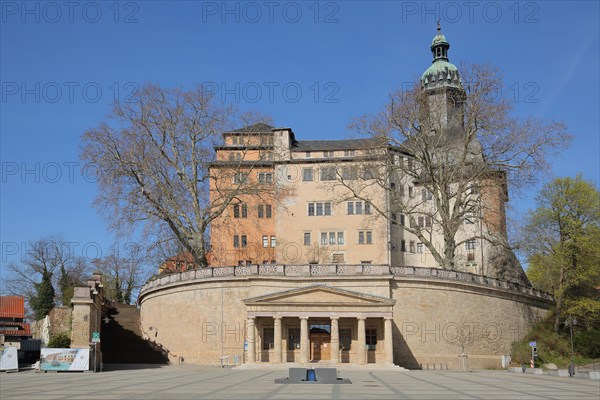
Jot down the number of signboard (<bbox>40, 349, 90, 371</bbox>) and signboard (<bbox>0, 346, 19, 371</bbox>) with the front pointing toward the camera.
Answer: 2

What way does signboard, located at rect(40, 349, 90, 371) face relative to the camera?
toward the camera

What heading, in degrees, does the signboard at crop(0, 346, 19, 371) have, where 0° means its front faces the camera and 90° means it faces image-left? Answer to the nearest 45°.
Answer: approximately 0°

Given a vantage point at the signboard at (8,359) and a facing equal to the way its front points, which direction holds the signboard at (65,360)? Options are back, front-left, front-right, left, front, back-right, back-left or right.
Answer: front-left

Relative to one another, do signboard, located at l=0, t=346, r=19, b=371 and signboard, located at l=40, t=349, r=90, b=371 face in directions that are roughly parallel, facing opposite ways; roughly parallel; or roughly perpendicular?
roughly parallel

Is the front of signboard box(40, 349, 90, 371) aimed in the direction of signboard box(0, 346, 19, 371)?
no
